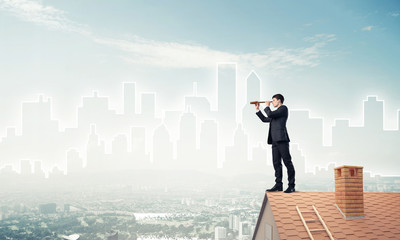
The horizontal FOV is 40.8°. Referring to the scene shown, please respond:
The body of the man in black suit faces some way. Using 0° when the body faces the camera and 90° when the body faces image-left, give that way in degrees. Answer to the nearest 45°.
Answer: approximately 90°
